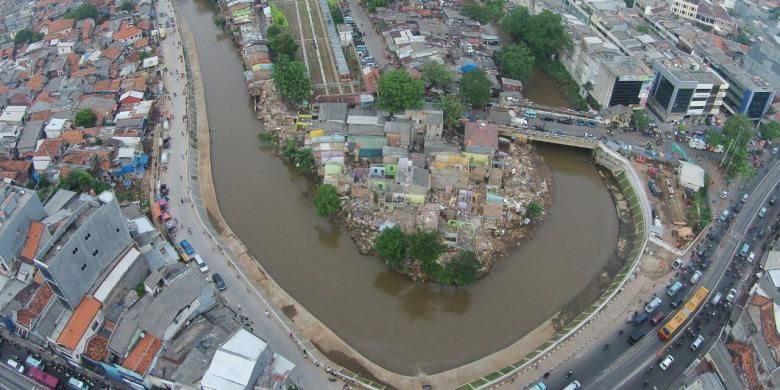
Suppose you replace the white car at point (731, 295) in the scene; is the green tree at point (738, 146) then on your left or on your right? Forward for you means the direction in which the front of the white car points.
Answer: on your right

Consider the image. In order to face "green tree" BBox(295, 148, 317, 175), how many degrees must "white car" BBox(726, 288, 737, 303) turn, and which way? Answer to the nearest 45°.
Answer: approximately 45° to its right

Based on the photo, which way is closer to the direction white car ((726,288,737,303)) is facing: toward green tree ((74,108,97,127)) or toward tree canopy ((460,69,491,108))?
the green tree

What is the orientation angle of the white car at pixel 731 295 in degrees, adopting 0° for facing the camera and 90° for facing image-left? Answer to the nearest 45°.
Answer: approximately 45°

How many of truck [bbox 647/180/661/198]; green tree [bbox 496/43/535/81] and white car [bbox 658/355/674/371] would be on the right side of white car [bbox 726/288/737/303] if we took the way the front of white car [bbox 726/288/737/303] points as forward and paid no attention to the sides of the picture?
2

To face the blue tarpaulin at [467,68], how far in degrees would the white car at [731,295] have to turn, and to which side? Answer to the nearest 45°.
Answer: approximately 90° to its right

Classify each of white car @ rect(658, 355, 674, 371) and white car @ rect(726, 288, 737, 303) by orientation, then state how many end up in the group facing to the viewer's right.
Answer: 0

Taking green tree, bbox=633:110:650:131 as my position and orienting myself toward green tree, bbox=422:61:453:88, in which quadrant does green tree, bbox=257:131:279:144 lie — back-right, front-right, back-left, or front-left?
front-left

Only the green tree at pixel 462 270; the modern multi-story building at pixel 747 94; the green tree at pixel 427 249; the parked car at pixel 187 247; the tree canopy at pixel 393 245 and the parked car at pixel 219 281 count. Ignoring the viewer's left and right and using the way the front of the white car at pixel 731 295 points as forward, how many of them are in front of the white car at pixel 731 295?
5

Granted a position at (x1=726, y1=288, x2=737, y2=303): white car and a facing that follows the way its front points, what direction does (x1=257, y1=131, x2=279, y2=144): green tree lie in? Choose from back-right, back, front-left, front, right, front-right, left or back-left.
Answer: front-right
